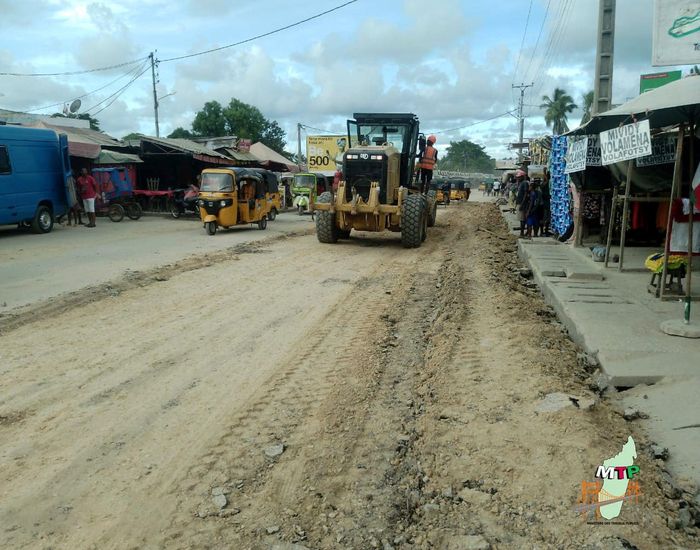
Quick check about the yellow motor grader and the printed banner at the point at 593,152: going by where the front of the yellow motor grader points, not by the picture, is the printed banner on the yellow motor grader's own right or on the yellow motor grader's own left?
on the yellow motor grader's own right

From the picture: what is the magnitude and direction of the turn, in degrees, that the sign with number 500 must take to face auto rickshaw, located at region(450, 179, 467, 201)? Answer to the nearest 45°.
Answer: approximately 135° to its left

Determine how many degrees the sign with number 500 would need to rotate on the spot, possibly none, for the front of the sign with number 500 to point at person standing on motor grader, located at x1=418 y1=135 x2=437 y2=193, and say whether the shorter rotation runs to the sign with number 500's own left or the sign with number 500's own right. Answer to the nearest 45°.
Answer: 0° — it already faces them

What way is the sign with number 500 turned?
toward the camera

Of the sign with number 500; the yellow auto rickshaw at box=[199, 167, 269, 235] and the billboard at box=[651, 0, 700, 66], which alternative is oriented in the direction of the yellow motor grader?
the sign with number 500

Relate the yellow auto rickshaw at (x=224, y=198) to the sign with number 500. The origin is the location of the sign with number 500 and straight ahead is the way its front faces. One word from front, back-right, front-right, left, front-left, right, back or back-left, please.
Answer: front

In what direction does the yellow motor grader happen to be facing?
away from the camera

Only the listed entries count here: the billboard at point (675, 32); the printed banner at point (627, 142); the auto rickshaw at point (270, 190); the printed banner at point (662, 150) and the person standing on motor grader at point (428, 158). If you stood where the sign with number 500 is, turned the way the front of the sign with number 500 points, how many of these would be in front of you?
5

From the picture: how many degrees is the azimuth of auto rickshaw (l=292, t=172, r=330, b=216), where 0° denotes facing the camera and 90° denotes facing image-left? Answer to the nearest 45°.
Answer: approximately 45°

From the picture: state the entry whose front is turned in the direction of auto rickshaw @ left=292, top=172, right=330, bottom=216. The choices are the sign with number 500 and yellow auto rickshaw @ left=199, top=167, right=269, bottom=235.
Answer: the sign with number 500
